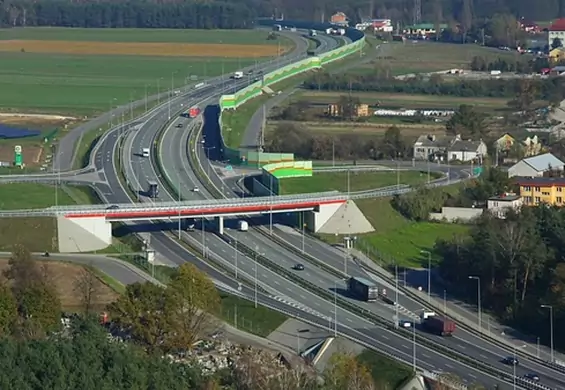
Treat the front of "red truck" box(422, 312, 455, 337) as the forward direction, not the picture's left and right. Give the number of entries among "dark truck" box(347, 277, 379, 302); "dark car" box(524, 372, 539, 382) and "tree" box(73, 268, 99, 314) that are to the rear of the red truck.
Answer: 1

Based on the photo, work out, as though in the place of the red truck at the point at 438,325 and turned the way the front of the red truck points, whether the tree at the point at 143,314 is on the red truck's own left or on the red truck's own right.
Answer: on the red truck's own left

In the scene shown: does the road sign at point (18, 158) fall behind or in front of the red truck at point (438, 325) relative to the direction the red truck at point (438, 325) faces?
in front

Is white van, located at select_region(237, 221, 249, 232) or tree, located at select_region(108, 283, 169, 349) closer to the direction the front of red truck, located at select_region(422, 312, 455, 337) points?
the white van

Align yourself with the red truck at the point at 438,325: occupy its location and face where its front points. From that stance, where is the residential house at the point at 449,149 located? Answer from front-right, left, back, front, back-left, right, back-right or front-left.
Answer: front-right

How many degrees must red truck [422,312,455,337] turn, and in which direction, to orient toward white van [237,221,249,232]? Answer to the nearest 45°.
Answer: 0° — it already faces it

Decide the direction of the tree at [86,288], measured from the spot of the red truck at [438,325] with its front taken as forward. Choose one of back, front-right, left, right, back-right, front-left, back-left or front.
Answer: front-left

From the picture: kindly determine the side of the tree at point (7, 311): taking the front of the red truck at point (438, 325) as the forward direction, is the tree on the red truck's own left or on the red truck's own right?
on the red truck's own left

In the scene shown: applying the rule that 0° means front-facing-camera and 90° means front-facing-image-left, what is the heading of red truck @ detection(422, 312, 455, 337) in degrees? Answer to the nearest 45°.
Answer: approximately 135°

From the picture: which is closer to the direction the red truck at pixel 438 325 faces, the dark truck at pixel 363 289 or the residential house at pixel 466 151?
the dark truck

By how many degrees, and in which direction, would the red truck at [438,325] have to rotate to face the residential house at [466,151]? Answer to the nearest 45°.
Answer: approximately 45° to its right

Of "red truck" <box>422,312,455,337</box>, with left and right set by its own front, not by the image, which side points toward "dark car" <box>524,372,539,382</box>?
back

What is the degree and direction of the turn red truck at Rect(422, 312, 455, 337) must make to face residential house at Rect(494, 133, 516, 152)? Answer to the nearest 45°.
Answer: approximately 45° to its right
